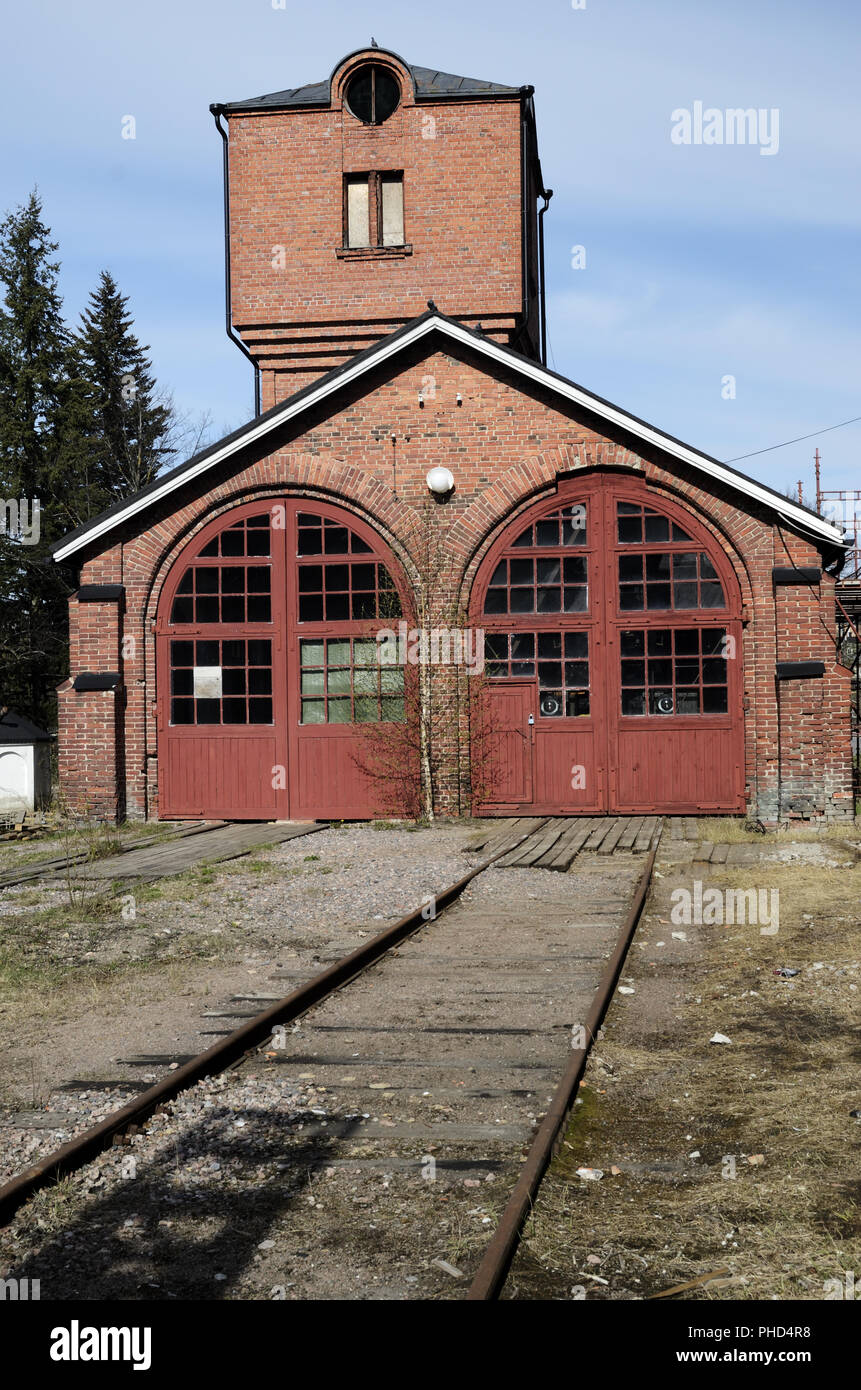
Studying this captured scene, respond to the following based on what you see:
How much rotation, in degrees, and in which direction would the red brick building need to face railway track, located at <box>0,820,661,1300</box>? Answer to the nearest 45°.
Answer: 0° — it already faces it

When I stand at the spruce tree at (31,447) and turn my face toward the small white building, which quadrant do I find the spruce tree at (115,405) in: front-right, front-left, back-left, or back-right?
back-left

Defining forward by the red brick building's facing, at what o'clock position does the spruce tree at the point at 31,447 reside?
The spruce tree is roughly at 5 o'clock from the red brick building.

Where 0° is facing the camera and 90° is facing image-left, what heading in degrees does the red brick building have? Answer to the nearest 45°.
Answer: approximately 0°
